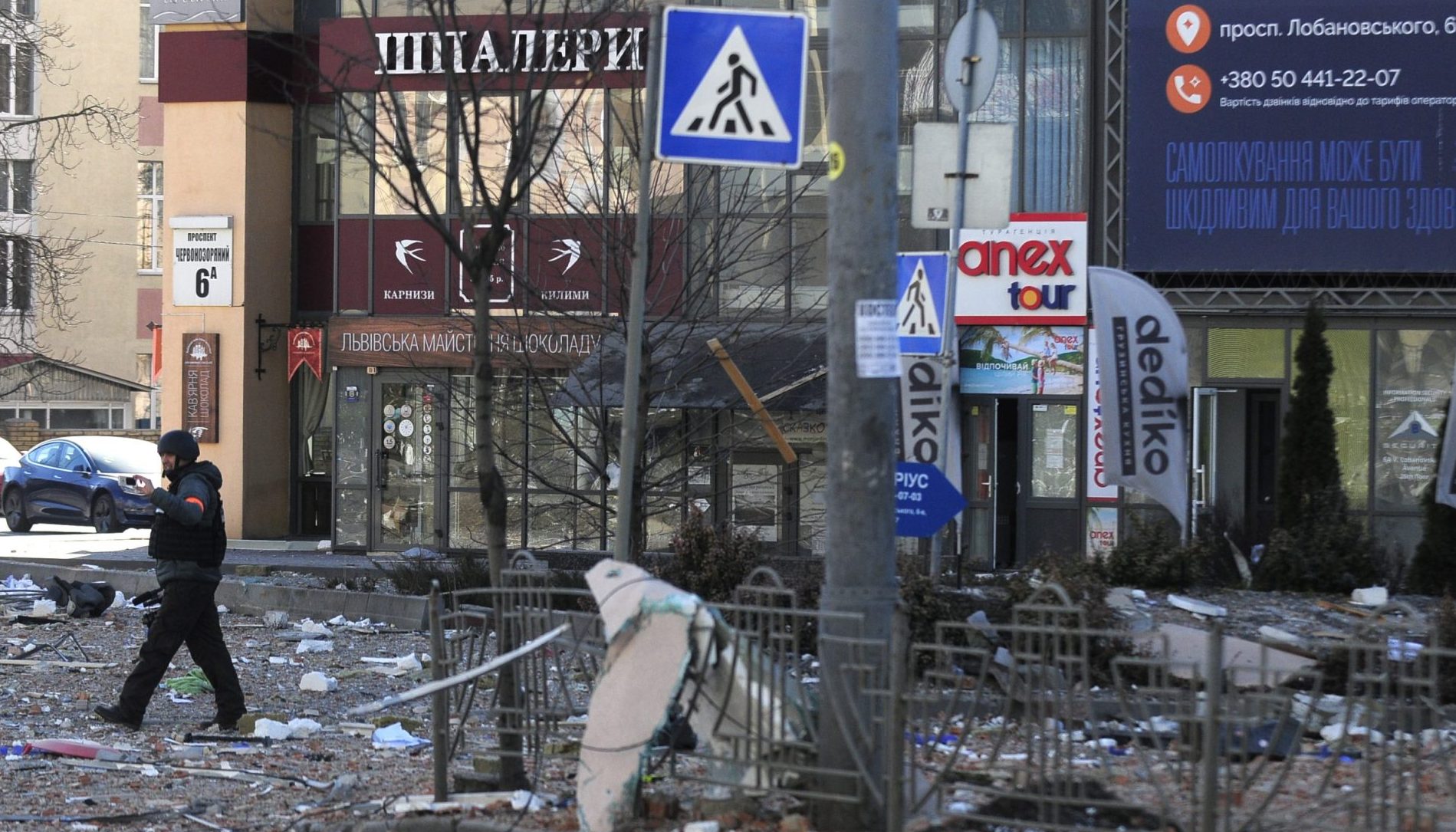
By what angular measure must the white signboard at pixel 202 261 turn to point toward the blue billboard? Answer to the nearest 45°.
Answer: approximately 45° to its left

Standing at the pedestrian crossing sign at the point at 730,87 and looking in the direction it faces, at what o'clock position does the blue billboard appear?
The blue billboard is roughly at 7 o'clock from the pedestrian crossing sign.

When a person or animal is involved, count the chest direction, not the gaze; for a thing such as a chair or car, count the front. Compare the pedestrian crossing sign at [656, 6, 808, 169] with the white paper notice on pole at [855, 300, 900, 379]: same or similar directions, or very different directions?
same or similar directions

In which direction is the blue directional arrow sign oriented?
toward the camera

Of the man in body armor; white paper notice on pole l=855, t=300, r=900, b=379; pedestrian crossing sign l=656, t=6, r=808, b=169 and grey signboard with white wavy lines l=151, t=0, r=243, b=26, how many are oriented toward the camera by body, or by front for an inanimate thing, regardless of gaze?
3

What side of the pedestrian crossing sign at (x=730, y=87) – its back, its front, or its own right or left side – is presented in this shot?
front

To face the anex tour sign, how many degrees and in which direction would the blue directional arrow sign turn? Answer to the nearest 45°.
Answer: approximately 180°

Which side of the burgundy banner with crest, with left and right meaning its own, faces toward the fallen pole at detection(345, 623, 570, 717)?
front

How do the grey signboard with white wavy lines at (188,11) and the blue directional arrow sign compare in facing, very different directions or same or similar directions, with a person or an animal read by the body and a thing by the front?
same or similar directions

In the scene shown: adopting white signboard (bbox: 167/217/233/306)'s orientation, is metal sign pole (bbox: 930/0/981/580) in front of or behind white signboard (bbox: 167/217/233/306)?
in front

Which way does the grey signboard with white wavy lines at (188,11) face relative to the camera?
toward the camera

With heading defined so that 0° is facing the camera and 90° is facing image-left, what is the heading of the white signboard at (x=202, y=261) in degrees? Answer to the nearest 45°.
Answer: approximately 0°
